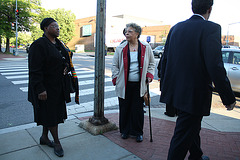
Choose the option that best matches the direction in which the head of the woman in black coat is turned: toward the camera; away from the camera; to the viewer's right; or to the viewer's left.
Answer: to the viewer's right

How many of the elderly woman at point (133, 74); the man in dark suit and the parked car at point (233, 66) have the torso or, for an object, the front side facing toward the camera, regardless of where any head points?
1

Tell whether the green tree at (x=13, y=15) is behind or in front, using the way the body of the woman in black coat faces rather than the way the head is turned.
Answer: behind

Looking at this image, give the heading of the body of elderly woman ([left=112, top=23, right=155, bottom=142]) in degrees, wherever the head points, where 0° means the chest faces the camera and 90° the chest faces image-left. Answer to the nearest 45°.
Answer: approximately 0°

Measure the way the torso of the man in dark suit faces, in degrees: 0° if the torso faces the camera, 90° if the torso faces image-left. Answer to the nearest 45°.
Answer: approximately 225°

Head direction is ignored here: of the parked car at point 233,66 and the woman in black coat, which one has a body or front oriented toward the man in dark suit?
the woman in black coat

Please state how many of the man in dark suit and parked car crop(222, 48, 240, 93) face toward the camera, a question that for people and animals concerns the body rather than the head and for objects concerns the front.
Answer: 0

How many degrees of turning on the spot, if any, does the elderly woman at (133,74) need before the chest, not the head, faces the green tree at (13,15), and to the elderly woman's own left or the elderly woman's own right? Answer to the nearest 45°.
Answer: approximately 135° to the elderly woman's own right
